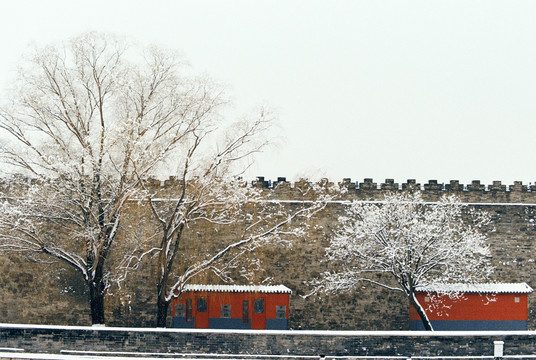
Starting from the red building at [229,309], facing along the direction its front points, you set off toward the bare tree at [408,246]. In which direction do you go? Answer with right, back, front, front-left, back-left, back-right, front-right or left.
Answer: left

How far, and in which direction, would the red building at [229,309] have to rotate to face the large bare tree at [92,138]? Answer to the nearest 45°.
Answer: approximately 45° to its right

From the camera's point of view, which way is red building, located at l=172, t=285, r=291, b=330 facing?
toward the camera

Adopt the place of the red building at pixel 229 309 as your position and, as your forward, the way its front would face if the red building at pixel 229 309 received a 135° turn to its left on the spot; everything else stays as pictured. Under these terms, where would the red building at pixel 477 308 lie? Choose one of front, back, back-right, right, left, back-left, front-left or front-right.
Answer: front-right

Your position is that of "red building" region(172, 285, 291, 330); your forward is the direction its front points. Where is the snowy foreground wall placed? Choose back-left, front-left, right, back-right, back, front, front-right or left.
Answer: front

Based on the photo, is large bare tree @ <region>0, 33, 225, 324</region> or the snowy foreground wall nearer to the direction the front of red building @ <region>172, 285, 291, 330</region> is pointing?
the snowy foreground wall

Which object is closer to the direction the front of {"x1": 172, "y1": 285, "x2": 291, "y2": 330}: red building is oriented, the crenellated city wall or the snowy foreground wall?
the snowy foreground wall
